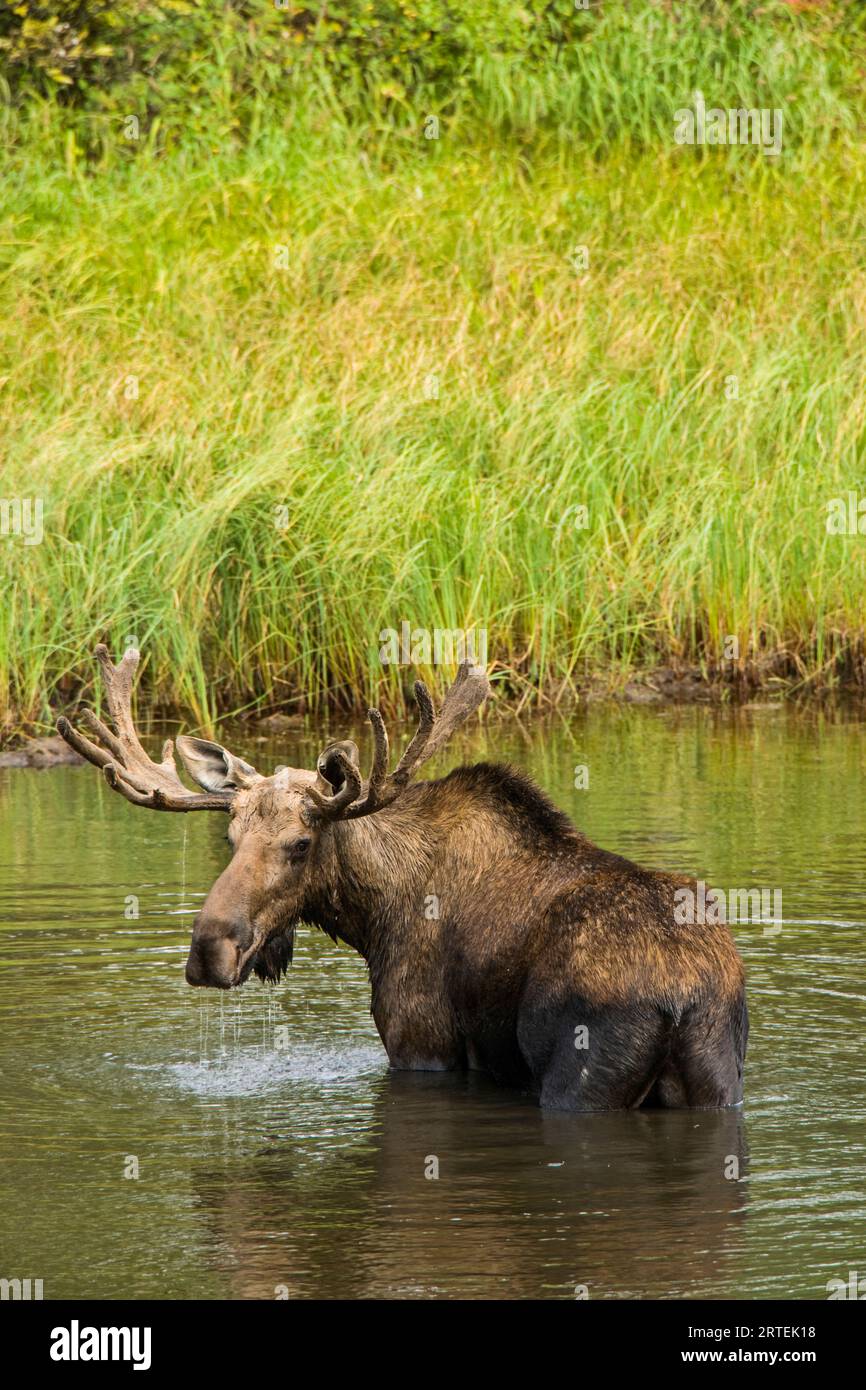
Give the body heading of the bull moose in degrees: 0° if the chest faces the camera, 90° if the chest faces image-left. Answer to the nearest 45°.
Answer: approximately 135°
